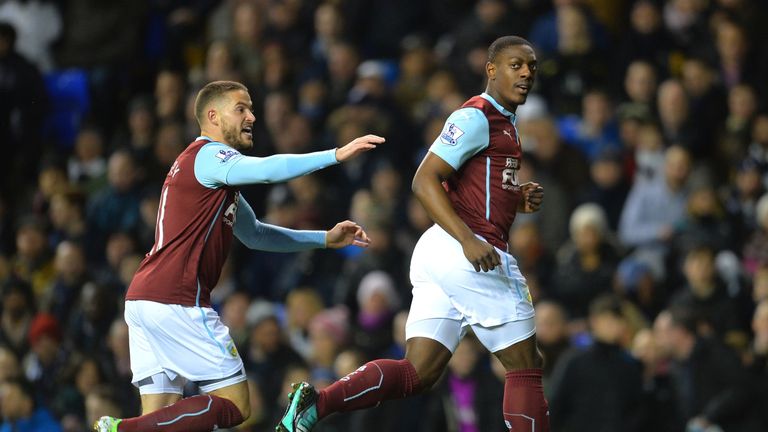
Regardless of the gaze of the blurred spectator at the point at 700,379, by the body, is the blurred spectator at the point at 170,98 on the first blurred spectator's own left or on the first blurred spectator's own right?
on the first blurred spectator's own right

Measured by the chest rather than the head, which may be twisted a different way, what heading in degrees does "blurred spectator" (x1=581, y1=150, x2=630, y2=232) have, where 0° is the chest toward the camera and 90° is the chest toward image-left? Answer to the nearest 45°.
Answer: approximately 0°

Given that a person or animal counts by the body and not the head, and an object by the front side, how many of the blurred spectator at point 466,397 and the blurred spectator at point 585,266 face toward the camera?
2

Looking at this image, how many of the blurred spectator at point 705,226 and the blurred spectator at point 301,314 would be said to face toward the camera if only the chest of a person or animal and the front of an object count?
2

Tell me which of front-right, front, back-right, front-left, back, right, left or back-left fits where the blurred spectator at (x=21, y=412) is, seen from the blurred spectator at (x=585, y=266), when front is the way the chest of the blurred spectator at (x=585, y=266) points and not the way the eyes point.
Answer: right
